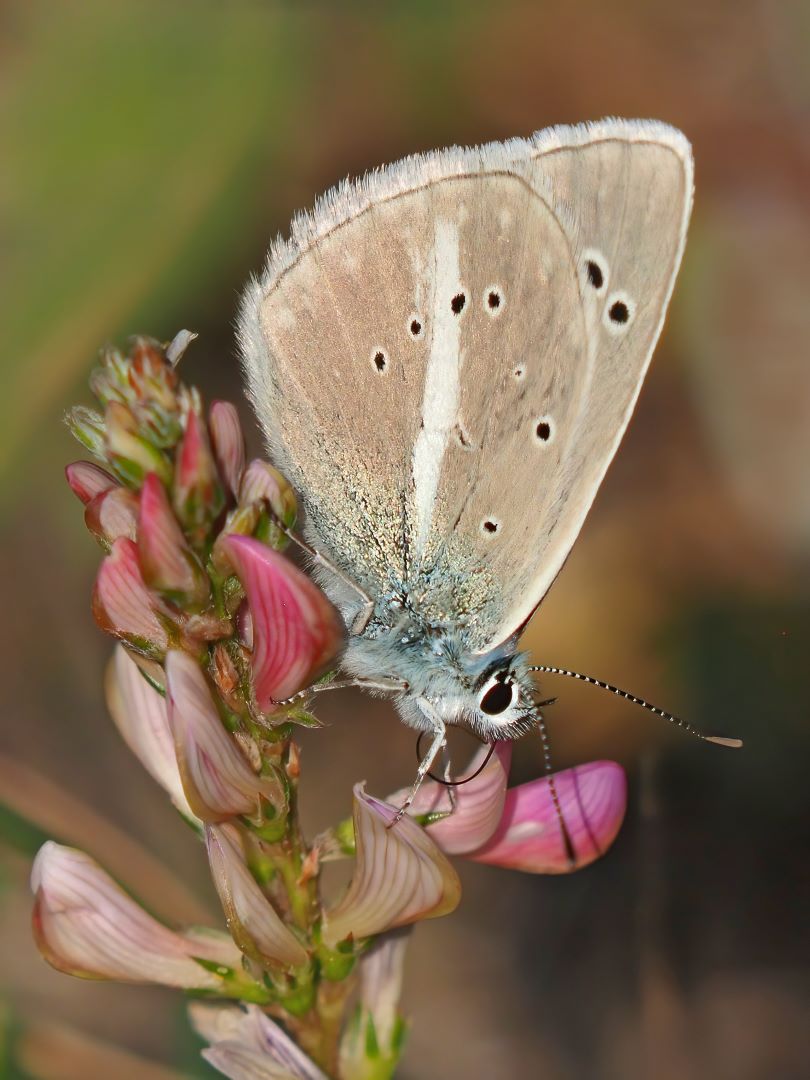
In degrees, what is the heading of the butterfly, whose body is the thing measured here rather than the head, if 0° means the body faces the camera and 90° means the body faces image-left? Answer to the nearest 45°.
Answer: approximately 270°
